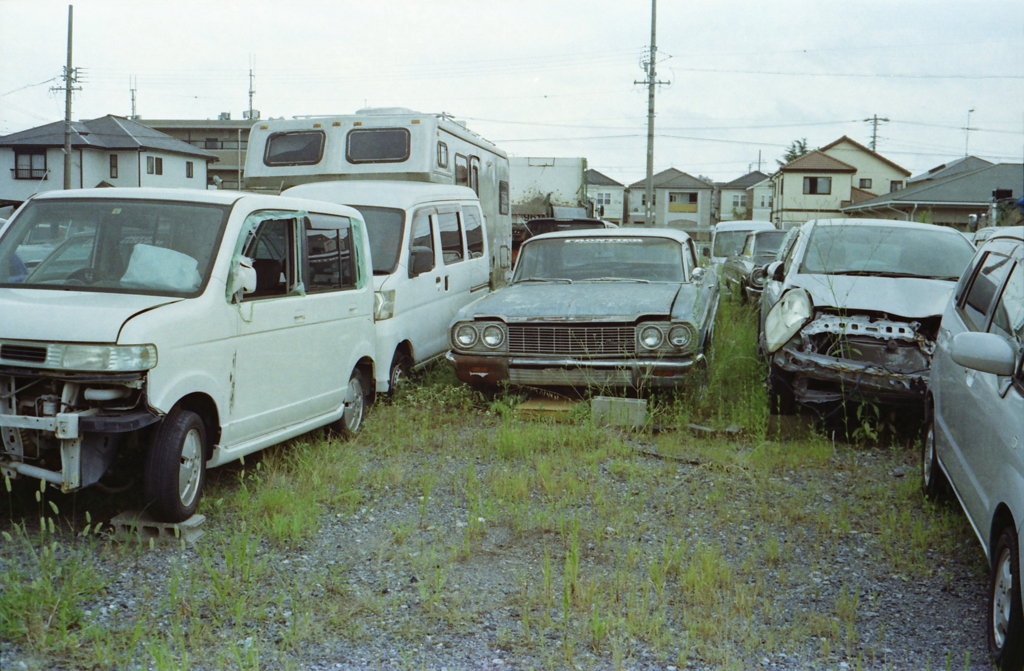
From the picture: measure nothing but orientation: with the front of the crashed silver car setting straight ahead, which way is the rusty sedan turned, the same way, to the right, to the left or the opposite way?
the same way

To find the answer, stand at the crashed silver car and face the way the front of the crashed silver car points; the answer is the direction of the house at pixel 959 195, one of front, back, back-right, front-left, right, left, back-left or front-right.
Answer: back

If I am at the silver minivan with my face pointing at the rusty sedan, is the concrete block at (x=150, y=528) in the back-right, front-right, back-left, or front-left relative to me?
front-left

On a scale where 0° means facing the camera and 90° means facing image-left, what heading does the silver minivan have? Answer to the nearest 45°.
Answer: approximately 315°

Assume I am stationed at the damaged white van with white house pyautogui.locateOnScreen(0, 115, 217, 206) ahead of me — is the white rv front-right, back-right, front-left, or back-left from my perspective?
front-right

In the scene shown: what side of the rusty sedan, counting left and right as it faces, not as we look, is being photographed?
front

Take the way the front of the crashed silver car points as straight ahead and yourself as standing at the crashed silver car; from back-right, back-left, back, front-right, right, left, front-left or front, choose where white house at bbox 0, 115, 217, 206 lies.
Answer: back-right

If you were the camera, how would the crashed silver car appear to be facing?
facing the viewer

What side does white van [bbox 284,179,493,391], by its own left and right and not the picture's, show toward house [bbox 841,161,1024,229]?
back

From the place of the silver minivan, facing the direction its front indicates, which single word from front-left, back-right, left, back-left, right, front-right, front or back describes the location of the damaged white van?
back-right

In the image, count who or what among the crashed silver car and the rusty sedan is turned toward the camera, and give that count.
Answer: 2

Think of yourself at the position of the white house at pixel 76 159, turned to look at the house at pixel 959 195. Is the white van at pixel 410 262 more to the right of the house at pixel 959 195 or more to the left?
right

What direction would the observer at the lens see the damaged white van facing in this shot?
facing the viewer and to the left of the viewer

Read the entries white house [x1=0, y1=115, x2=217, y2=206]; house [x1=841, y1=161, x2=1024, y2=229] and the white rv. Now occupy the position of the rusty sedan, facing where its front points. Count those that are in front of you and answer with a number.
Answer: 0

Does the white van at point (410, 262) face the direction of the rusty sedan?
no

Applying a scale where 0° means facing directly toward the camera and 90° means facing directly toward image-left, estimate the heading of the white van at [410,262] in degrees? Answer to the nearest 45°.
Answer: approximately 45°
